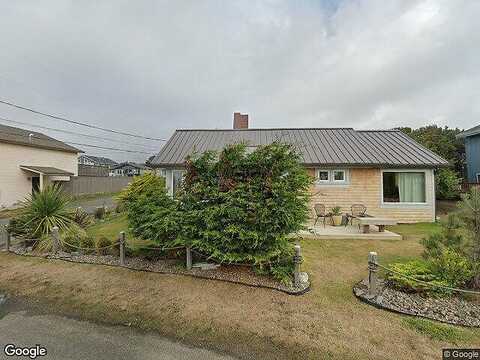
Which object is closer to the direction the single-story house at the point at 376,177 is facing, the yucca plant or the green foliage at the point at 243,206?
the green foliage

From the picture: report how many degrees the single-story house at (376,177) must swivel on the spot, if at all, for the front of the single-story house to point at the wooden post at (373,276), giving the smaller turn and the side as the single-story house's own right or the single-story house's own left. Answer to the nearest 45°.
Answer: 0° — it already faces it

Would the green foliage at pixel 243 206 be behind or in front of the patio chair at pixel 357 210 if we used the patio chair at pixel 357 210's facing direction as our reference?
in front

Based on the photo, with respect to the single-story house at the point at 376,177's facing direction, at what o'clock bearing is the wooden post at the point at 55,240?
The wooden post is roughly at 2 o'clock from the single-story house.

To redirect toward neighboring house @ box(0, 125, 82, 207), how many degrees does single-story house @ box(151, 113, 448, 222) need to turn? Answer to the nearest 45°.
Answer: approximately 90° to its right

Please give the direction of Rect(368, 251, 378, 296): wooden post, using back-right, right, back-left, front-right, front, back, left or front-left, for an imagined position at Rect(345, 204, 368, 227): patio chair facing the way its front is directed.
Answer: front-left

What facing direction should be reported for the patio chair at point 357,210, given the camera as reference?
facing the viewer and to the left of the viewer

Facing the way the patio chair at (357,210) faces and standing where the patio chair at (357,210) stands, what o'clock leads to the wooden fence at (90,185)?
The wooden fence is roughly at 2 o'clock from the patio chair.

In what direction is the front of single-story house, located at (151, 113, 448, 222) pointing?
toward the camera

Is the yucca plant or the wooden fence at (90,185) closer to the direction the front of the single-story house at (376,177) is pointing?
the yucca plant

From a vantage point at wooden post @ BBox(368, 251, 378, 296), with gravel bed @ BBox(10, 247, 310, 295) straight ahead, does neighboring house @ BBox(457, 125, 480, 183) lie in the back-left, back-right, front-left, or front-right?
back-right

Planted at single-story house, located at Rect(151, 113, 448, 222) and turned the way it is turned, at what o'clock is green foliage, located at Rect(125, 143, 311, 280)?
The green foliage is roughly at 1 o'clock from the single-story house.

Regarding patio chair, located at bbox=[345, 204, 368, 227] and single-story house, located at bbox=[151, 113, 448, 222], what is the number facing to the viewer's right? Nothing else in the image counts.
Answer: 0

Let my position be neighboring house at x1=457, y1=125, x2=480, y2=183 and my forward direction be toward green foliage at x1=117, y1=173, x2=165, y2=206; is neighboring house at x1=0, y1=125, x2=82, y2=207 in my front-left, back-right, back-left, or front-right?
front-right
